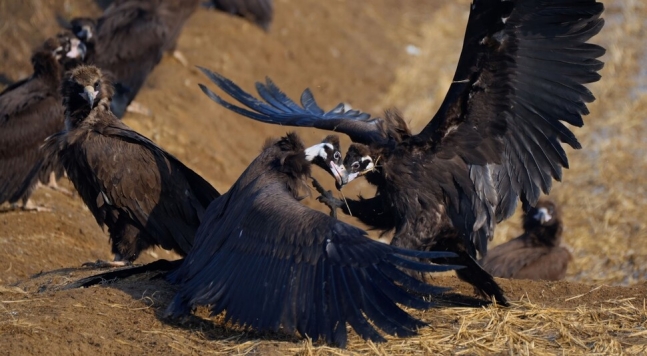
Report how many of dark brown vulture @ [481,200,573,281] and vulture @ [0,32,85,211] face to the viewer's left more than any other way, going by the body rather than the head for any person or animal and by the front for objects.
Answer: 0

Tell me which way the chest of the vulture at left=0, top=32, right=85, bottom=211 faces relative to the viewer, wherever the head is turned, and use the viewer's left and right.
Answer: facing to the right of the viewer

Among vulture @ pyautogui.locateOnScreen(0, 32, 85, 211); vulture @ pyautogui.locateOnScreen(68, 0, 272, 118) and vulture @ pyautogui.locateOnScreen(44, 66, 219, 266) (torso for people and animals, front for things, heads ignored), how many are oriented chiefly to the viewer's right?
1

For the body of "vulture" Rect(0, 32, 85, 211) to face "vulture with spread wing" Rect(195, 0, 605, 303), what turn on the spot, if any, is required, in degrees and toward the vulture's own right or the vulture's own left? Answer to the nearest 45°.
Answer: approximately 45° to the vulture's own right

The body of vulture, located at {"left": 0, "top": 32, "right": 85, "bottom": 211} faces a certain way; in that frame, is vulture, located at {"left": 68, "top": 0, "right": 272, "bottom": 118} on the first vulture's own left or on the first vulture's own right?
on the first vulture's own left

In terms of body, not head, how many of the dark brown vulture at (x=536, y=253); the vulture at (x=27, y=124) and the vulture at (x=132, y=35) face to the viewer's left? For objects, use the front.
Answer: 1

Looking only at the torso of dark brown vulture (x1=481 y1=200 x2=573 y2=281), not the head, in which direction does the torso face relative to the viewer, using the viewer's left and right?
facing the viewer and to the right of the viewer

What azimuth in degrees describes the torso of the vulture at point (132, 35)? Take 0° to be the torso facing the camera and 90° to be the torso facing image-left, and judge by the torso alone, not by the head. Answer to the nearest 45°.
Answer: approximately 90°

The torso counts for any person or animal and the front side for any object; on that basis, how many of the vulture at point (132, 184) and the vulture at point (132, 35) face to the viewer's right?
0

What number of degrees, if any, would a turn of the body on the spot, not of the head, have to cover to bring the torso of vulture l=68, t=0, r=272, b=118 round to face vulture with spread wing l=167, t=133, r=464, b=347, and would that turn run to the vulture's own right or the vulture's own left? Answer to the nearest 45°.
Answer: approximately 90° to the vulture's own left

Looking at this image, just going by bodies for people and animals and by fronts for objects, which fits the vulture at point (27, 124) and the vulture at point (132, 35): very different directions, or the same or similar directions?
very different directions

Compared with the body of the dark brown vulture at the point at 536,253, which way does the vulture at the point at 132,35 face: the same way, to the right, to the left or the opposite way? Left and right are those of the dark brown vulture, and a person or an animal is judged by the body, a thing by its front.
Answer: to the right
